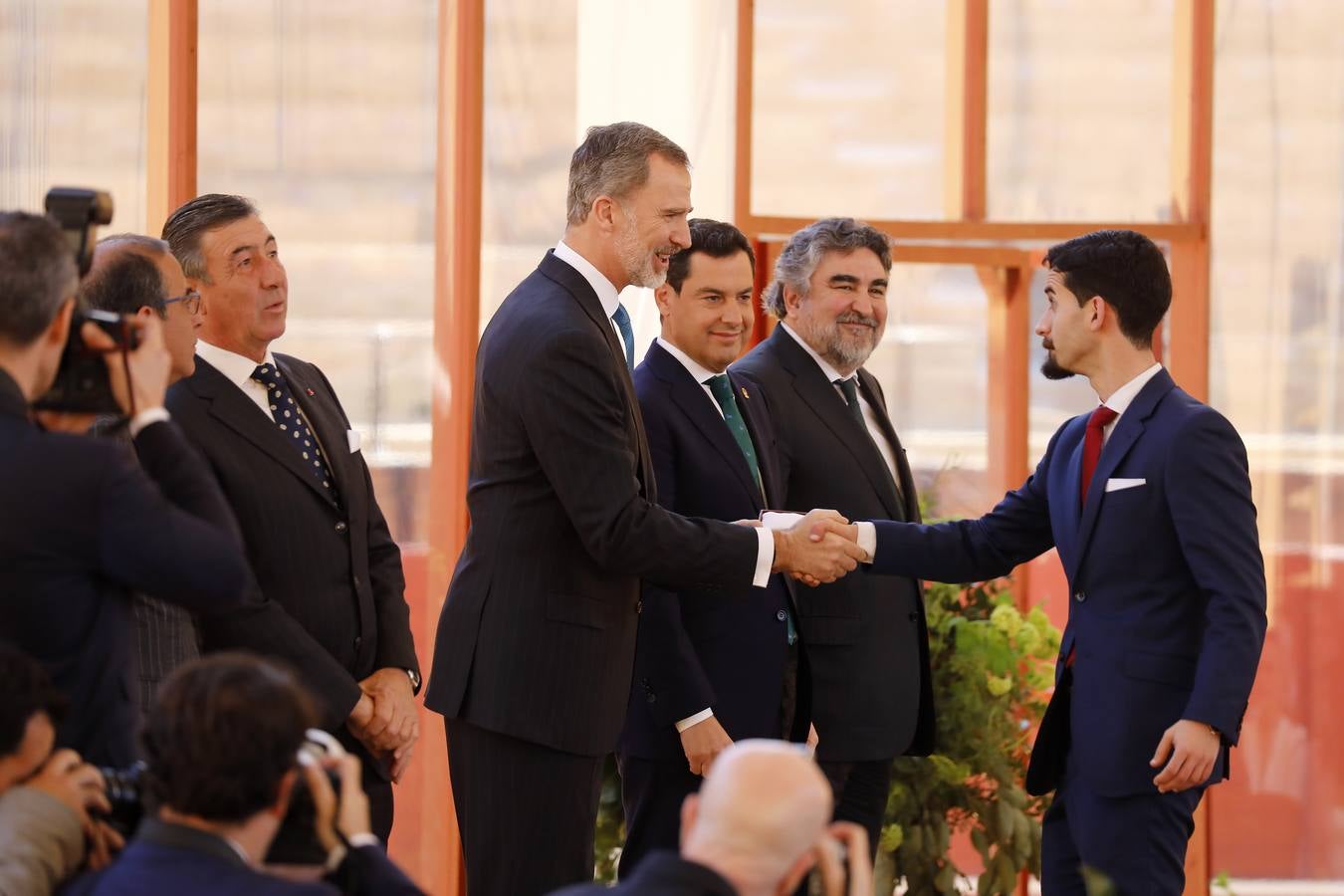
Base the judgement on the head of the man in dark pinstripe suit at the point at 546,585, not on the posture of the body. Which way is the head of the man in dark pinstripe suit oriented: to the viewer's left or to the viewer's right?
to the viewer's right

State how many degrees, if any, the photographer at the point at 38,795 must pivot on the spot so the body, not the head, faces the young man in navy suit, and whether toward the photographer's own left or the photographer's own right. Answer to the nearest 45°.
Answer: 0° — they already face them

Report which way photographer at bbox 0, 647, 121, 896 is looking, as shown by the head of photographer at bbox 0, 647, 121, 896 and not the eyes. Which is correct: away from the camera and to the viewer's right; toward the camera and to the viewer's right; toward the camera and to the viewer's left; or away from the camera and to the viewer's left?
away from the camera and to the viewer's right

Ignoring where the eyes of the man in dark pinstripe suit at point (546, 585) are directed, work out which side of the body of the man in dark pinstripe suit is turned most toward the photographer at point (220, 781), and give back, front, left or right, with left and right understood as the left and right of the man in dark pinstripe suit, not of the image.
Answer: right

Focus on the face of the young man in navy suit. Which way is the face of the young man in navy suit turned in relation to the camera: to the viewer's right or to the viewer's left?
to the viewer's left

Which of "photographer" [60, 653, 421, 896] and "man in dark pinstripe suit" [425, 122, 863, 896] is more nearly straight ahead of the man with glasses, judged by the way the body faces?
the man in dark pinstripe suit

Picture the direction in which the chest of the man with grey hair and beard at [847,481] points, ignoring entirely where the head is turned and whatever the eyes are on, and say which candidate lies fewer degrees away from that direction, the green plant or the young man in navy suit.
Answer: the young man in navy suit

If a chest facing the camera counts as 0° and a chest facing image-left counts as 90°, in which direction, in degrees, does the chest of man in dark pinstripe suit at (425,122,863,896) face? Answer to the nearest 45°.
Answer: approximately 270°

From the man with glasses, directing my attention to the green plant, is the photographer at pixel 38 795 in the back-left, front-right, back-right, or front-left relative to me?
back-right

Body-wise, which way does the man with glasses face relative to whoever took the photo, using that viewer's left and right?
facing to the right of the viewer

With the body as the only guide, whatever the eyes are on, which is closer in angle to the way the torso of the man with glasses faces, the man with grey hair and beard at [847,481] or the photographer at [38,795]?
the man with grey hair and beard

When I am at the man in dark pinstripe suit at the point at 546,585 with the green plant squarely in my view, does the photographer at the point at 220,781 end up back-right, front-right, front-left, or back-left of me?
back-right

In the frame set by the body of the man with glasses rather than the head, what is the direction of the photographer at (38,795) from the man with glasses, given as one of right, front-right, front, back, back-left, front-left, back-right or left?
right

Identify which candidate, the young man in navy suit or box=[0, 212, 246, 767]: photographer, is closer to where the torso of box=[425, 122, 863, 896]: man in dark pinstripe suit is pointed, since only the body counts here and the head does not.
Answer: the young man in navy suit
